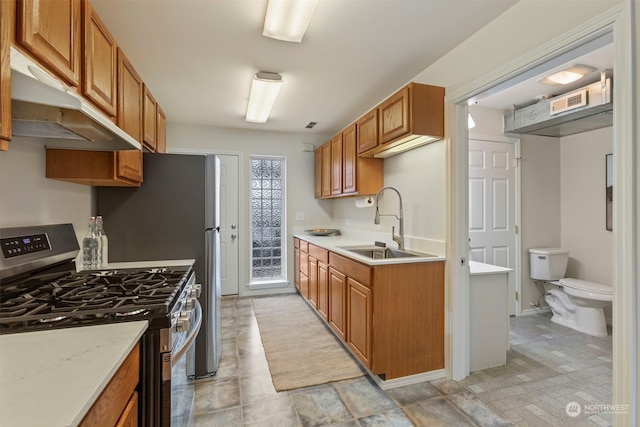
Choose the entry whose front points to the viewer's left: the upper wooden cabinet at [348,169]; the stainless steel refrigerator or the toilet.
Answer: the upper wooden cabinet

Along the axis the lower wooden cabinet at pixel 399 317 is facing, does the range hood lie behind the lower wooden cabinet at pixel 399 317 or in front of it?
in front

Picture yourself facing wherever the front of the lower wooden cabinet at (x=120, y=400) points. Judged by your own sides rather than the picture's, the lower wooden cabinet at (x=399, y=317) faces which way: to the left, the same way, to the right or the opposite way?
the opposite way

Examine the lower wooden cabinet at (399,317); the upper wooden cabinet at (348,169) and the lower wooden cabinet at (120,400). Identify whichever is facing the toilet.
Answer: the lower wooden cabinet at (120,400)

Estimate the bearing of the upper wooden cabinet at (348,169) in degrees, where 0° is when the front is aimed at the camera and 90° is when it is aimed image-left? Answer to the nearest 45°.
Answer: approximately 90°

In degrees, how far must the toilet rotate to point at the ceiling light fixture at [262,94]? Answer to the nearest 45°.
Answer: approximately 90° to its right

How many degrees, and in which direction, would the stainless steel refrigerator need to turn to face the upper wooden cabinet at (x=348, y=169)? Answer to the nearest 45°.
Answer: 0° — it already faces it

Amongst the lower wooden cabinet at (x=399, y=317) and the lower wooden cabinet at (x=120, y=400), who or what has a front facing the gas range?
the lower wooden cabinet at (x=399, y=317)

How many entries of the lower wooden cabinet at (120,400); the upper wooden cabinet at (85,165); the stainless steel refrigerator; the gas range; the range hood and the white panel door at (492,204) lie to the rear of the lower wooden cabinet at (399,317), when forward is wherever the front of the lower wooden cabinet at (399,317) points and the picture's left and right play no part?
1

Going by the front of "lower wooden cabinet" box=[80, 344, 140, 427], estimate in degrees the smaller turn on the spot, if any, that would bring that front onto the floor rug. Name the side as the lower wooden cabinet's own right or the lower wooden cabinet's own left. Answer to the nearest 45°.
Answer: approximately 45° to the lower wooden cabinet's own left

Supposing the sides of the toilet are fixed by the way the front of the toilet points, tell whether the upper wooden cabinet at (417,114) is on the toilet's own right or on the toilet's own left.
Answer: on the toilet's own right

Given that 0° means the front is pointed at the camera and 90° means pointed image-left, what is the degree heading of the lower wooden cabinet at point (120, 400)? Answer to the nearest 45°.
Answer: approximately 270°

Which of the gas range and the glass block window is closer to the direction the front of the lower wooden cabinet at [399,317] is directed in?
the gas range

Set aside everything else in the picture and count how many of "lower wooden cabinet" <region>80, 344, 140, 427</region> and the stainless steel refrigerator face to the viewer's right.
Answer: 2

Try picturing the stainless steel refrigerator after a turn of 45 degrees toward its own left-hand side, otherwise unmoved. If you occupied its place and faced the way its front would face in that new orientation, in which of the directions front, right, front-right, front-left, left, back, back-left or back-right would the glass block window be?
front

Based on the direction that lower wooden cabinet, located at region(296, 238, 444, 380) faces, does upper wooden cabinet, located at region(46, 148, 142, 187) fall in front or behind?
in front

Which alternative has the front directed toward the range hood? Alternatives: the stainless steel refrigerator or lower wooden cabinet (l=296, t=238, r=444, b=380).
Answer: the lower wooden cabinet

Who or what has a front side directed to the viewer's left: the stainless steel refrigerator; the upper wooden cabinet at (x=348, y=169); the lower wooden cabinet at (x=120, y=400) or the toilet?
the upper wooden cabinet
